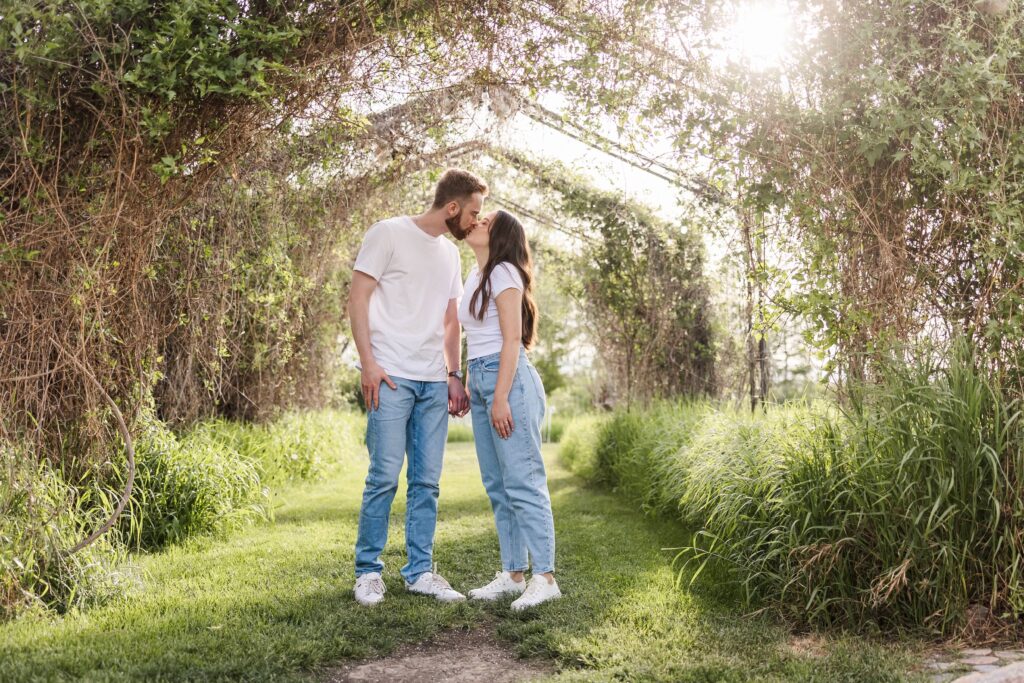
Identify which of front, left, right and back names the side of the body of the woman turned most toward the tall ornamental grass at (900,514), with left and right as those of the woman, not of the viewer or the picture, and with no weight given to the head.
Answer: back

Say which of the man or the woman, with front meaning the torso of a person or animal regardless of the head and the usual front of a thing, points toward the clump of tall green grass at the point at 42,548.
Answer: the woman

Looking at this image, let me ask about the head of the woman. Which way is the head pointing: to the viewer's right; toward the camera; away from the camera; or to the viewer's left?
to the viewer's left

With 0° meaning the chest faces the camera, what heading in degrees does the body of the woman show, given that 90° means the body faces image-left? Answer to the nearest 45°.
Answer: approximately 90°

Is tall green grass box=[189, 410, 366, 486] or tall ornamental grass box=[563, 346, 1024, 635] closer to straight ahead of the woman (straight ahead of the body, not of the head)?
the tall green grass

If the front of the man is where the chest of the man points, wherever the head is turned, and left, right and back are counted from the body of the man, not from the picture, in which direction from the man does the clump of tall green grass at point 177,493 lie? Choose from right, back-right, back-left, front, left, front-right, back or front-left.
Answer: back

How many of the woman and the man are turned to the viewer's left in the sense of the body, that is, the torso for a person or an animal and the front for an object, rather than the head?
1

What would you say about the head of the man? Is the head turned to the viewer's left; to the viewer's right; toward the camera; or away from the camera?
to the viewer's right

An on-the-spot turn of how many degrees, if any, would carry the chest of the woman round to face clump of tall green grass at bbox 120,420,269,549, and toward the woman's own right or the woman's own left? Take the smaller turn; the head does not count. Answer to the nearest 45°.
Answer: approximately 45° to the woman's own right

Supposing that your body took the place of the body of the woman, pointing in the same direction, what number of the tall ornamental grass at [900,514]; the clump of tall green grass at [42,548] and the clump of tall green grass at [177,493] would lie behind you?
1

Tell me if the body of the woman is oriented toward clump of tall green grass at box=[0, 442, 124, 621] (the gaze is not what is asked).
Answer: yes
